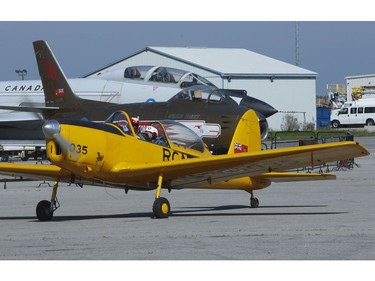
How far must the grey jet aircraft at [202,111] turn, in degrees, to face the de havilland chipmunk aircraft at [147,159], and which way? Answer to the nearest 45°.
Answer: approximately 90° to its right

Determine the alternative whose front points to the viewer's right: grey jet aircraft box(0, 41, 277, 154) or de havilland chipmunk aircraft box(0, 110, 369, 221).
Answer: grey jet aircraft box(0, 41, 277, 154)

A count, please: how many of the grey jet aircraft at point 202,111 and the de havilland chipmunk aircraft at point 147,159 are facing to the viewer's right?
1

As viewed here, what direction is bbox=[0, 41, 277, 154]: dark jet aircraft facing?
to the viewer's right

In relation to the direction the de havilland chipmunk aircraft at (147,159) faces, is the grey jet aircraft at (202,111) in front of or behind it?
behind

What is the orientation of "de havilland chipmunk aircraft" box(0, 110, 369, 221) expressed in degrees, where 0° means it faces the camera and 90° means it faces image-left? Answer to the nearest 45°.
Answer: approximately 45°
